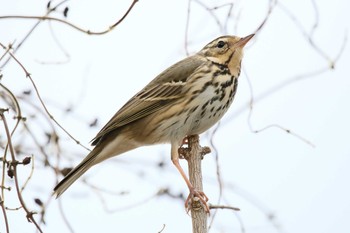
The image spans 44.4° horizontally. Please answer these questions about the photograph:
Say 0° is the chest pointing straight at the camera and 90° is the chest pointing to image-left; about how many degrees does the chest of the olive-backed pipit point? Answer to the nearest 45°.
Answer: approximately 270°

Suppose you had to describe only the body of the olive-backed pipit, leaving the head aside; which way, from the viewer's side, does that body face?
to the viewer's right
